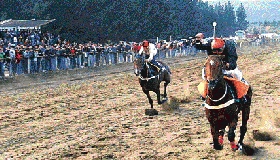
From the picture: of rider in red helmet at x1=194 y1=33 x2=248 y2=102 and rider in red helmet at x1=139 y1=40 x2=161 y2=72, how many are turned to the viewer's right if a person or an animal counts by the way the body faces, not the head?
0

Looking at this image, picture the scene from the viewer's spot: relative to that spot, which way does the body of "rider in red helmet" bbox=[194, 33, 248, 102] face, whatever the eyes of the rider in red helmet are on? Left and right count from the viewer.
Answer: facing the viewer

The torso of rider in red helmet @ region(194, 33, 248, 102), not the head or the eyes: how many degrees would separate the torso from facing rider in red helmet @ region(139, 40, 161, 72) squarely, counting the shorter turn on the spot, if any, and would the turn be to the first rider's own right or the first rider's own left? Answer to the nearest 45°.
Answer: approximately 135° to the first rider's own right

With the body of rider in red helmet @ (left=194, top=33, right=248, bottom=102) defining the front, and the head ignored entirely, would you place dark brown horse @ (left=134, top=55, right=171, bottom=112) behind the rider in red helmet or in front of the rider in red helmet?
behind

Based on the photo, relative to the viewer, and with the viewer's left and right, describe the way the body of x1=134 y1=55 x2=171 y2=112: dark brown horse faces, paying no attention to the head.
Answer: facing the viewer and to the left of the viewer

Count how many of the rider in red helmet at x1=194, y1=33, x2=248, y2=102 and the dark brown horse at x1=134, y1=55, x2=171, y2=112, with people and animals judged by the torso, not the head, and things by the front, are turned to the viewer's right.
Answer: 0
